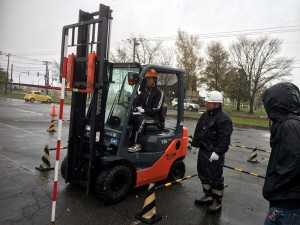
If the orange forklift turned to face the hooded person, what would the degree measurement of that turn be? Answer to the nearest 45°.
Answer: approximately 90° to its left

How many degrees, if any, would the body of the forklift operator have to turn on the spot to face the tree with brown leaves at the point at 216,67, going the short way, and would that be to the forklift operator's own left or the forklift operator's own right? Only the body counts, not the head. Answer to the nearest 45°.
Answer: approximately 135° to the forklift operator's own right

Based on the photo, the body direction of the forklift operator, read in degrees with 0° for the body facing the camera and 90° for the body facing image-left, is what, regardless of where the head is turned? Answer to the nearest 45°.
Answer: approximately 45°

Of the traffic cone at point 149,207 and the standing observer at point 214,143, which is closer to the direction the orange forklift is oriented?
the traffic cone

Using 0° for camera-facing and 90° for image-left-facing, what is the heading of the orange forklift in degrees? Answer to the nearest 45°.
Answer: approximately 45°

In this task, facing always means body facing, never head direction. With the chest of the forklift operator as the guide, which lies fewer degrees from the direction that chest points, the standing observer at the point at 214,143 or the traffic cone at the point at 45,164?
the traffic cone

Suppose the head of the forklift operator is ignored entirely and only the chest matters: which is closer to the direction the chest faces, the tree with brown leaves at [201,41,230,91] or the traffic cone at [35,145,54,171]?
the traffic cone

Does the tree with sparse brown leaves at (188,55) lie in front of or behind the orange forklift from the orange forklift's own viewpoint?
behind

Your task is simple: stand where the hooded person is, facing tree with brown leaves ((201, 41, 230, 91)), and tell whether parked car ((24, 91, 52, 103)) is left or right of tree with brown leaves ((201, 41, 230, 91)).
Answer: left

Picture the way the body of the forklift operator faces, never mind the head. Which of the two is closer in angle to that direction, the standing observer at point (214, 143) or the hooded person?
the hooded person
